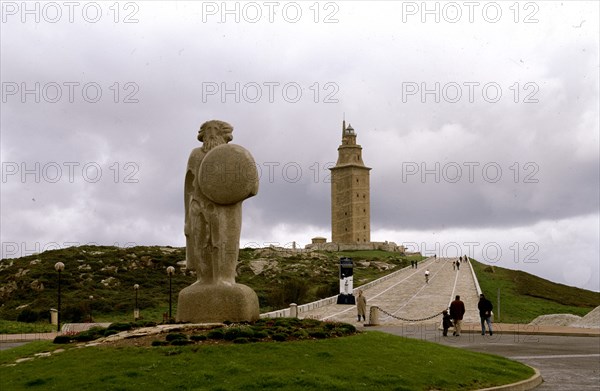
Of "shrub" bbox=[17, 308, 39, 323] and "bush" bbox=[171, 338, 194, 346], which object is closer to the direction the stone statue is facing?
the bush

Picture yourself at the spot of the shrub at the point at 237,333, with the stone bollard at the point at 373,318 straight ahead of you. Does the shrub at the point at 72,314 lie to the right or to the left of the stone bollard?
left

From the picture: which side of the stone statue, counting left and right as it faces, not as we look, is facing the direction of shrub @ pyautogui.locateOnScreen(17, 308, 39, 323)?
back

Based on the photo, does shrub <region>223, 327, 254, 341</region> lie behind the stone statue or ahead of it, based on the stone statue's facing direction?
ahead
